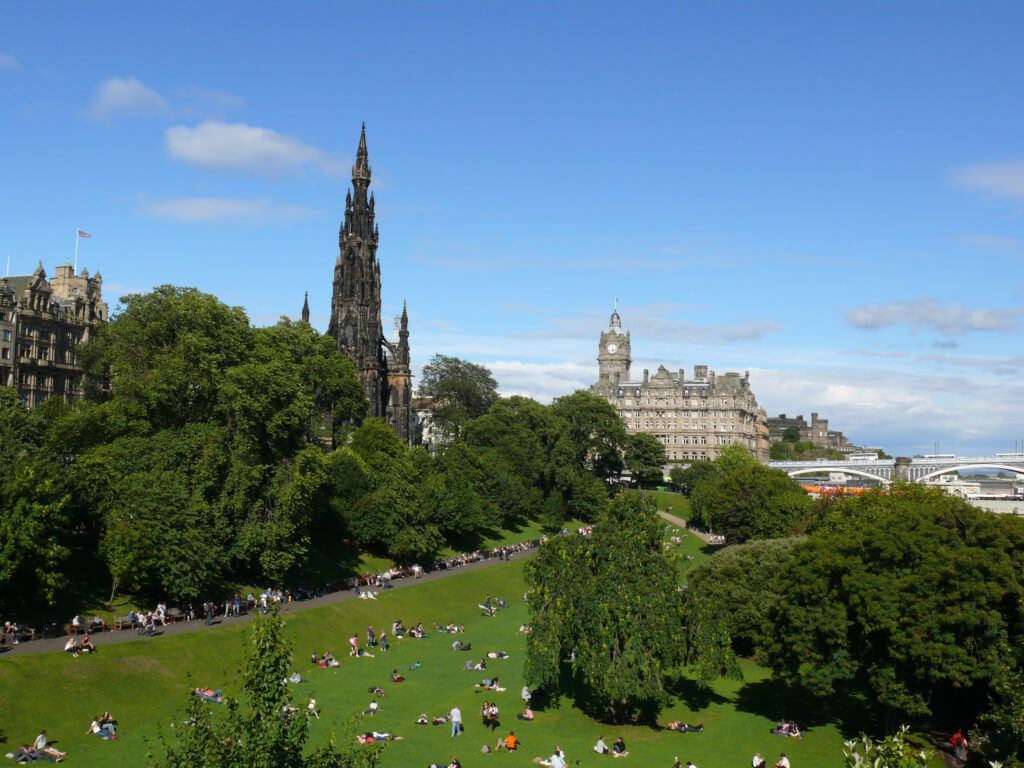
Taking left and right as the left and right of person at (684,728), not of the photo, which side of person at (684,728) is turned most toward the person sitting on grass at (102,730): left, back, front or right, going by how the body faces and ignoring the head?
back

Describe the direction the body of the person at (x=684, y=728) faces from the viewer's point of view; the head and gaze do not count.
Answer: to the viewer's right

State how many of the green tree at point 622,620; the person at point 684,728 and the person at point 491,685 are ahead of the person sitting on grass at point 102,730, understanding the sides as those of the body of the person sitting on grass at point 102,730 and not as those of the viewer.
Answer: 3

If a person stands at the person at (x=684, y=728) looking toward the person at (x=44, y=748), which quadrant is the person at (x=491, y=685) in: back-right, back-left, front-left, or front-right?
front-right

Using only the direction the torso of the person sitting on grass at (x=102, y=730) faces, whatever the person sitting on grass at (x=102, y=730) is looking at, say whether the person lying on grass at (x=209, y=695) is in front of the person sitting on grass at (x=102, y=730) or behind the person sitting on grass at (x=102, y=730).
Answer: in front

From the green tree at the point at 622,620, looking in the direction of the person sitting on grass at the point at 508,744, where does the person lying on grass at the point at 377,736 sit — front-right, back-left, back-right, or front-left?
front-right

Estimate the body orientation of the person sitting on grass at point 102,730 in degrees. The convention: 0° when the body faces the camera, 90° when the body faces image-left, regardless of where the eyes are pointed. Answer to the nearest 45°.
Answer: approximately 270°
